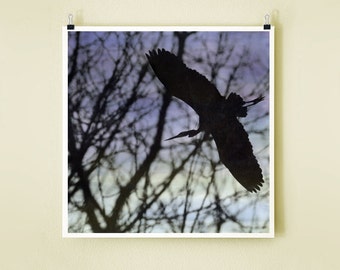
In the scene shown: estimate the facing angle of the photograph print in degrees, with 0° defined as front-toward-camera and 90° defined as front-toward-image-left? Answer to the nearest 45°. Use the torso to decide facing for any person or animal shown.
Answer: approximately 0°
